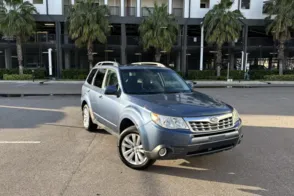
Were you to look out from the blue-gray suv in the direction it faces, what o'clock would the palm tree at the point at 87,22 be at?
The palm tree is roughly at 7 o'clock from the blue-gray suv.

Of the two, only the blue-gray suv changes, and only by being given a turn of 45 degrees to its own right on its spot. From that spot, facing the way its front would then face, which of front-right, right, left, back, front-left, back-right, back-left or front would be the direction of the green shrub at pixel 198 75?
back

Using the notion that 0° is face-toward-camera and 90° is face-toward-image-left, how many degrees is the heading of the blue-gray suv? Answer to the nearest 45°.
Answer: approximately 315°

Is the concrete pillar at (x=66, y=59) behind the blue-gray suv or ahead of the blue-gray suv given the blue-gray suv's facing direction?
behind

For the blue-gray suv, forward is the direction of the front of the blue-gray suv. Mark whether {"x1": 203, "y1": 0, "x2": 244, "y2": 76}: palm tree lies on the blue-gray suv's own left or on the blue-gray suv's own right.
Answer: on the blue-gray suv's own left

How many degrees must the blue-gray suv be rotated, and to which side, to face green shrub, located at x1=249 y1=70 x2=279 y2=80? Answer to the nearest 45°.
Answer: approximately 135° to its left

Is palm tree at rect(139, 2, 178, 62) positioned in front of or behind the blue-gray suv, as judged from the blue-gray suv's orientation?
behind

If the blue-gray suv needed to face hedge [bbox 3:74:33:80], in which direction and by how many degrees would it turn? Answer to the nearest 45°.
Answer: approximately 180°

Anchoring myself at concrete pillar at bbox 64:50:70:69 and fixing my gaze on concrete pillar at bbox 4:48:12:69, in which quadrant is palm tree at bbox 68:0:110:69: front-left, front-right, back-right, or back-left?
back-left

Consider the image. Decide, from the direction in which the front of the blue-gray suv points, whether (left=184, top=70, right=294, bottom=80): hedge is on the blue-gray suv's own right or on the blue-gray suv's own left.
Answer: on the blue-gray suv's own left
